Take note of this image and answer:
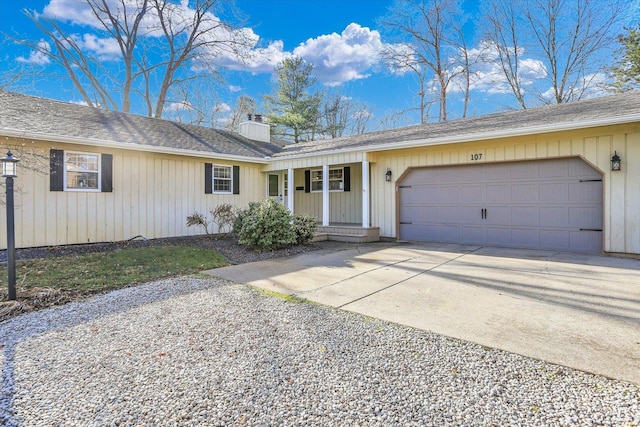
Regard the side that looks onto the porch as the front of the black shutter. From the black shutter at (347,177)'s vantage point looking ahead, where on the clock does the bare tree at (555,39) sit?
The bare tree is roughly at 8 o'clock from the black shutter.

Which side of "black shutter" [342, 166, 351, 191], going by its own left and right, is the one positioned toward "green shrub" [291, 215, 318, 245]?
front

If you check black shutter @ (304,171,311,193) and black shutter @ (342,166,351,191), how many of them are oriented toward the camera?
2

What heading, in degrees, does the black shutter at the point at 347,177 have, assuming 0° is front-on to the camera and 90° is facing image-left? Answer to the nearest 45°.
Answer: approximately 0°

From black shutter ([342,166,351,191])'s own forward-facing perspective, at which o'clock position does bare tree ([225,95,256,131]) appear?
The bare tree is roughly at 5 o'clock from the black shutter.

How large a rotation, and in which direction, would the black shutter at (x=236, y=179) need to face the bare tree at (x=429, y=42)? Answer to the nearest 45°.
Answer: approximately 135° to its left

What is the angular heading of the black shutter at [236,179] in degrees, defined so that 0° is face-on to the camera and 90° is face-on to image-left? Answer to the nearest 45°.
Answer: approximately 0°

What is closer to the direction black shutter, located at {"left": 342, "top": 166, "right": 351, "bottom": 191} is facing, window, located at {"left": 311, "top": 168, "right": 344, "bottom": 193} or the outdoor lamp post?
the outdoor lamp post

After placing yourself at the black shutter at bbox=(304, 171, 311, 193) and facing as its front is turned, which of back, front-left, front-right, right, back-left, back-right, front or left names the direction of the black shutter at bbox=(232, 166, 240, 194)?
front-right

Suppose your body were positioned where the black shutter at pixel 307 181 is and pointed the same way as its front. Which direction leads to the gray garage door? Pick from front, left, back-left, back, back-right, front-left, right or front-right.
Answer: front-left

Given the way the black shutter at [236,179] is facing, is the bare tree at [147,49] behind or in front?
behind

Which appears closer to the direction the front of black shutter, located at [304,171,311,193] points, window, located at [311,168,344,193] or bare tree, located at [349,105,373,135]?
the window

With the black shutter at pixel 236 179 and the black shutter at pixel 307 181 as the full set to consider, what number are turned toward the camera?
2
